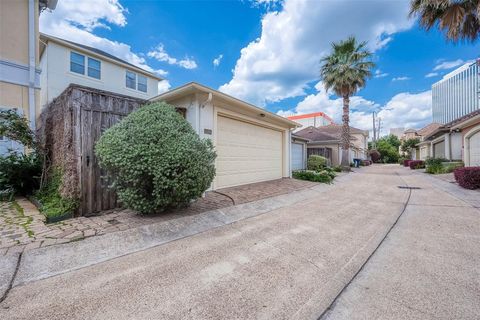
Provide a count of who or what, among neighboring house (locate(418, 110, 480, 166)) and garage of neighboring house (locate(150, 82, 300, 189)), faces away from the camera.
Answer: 0

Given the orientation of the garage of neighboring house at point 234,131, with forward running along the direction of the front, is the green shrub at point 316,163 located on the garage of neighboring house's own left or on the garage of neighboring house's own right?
on the garage of neighboring house's own left

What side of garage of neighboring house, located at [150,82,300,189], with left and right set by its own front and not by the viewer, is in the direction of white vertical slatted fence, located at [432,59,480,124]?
left

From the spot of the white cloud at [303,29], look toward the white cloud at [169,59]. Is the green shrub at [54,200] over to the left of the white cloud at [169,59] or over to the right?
left

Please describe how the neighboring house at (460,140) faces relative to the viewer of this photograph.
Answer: facing the viewer and to the left of the viewer

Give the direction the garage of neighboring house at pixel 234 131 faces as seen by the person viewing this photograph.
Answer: facing the viewer and to the right of the viewer

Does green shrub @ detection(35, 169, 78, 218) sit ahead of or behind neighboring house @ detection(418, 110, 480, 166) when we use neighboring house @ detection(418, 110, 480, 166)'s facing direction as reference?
ahead

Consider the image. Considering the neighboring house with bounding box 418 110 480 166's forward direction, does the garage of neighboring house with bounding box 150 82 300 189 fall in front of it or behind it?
in front

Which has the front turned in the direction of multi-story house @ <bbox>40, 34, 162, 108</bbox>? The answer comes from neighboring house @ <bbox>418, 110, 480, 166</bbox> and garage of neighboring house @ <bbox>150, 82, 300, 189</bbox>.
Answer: the neighboring house

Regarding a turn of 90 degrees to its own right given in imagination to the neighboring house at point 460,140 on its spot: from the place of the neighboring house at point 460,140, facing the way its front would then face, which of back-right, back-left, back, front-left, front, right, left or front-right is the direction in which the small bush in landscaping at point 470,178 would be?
back-left

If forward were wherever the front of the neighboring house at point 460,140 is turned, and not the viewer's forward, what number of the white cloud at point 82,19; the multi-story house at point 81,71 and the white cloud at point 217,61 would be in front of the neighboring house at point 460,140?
3

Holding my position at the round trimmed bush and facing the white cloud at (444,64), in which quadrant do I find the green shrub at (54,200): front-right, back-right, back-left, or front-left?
back-left

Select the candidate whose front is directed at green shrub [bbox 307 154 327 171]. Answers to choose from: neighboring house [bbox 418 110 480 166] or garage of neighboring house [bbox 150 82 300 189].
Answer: the neighboring house

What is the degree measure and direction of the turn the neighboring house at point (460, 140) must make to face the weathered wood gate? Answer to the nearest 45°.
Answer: approximately 45° to its left

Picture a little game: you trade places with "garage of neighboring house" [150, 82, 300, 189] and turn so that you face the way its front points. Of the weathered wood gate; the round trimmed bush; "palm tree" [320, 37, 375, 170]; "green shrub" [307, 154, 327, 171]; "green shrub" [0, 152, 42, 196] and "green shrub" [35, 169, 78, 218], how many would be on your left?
2

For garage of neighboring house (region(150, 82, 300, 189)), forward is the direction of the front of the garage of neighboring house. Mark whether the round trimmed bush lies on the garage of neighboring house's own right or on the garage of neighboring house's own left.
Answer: on the garage of neighboring house's own right
